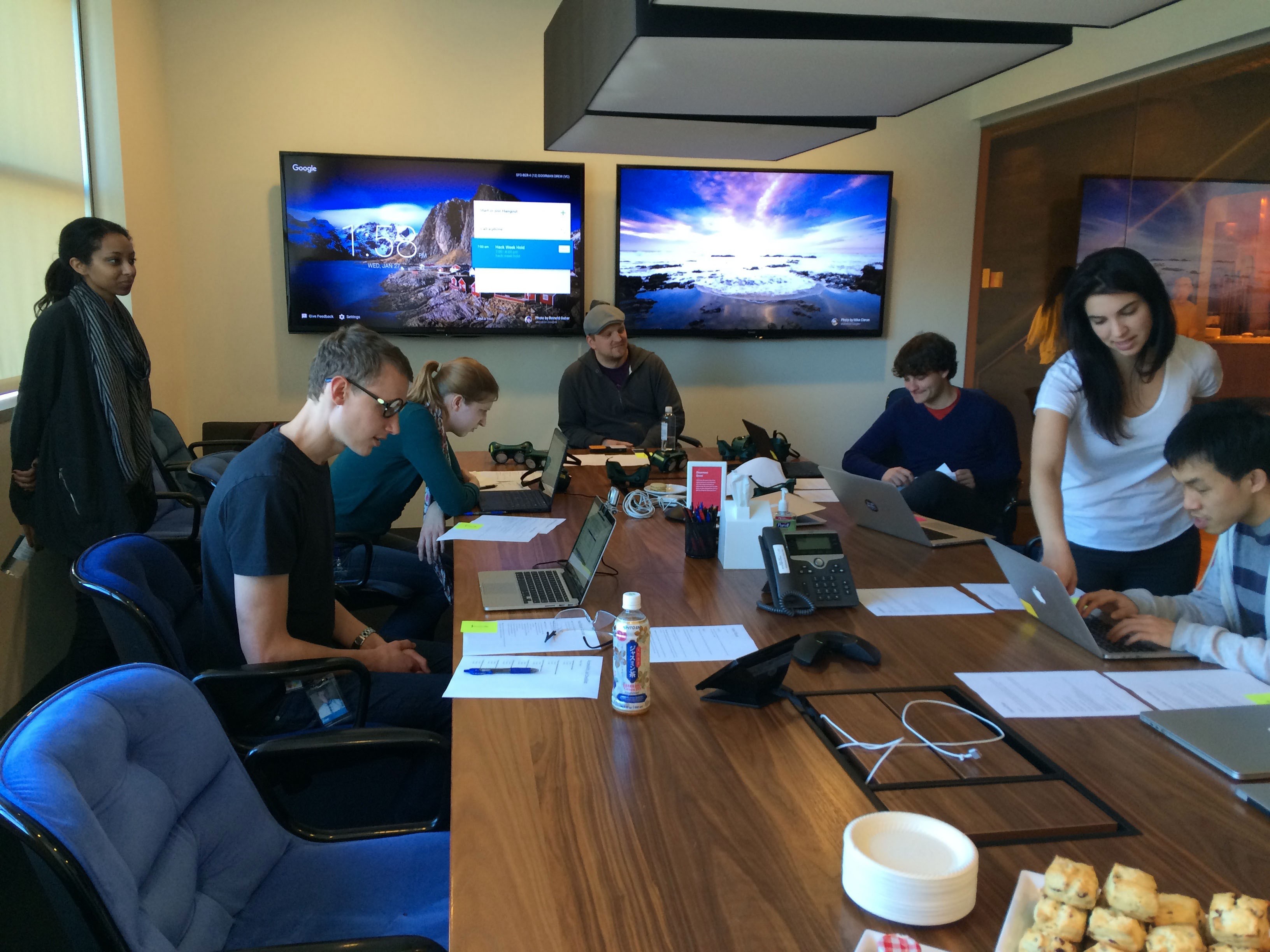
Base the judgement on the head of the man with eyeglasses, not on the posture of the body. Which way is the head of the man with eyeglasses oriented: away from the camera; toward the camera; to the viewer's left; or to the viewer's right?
to the viewer's right

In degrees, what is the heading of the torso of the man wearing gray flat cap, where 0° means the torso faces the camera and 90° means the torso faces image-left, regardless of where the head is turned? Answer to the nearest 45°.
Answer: approximately 0°

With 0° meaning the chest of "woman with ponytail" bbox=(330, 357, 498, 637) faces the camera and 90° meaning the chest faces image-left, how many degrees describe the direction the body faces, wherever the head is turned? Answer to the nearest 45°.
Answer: approximately 270°

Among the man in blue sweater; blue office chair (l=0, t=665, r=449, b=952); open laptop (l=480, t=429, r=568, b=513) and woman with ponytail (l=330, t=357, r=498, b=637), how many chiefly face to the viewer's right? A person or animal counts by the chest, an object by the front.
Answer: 2

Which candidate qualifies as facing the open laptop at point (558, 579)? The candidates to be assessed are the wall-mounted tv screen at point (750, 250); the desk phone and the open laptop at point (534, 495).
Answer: the wall-mounted tv screen

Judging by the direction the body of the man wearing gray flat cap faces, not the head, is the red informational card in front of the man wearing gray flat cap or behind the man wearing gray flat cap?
in front

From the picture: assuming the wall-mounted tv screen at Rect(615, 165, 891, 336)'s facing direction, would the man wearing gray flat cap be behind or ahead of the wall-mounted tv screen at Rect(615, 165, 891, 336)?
ahead

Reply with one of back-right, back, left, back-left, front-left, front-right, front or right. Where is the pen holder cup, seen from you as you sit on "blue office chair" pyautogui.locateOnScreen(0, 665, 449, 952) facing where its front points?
front-left

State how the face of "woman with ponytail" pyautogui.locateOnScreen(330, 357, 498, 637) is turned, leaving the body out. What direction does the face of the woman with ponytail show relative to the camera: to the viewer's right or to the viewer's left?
to the viewer's right

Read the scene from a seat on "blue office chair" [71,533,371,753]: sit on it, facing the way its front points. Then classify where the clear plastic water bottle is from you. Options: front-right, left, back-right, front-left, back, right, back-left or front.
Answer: front-left

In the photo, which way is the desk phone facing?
toward the camera

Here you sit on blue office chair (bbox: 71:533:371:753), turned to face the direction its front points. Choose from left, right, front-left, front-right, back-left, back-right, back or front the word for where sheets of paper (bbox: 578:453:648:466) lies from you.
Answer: front-left

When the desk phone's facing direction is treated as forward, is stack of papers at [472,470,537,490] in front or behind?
behind

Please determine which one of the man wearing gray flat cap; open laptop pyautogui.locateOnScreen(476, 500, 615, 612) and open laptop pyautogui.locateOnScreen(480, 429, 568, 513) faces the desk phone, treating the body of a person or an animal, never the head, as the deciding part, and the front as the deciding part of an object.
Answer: the man wearing gray flat cap
